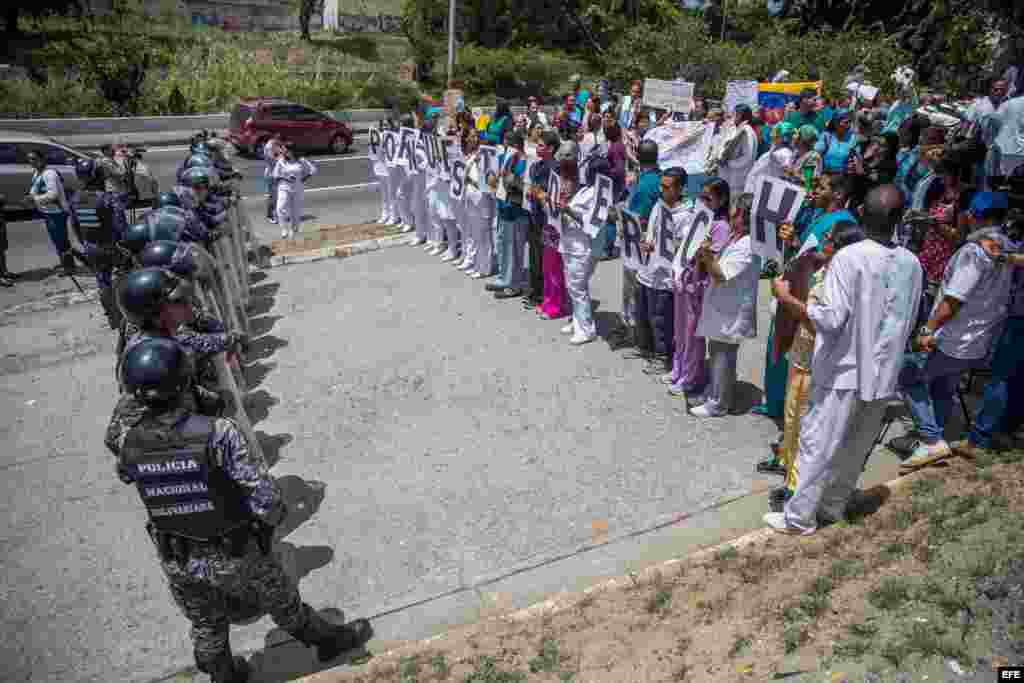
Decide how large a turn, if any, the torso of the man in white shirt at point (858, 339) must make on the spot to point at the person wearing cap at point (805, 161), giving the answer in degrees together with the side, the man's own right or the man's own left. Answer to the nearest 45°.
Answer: approximately 45° to the man's own right

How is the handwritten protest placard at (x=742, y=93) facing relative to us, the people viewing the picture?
facing the viewer

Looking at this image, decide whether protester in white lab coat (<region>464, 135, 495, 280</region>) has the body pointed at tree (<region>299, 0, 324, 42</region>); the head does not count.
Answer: no

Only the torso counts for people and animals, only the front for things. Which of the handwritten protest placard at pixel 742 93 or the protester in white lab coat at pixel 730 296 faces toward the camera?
the handwritten protest placard

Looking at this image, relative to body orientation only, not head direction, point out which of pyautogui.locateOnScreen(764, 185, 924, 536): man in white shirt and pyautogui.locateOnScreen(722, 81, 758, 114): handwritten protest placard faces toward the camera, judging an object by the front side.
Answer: the handwritten protest placard

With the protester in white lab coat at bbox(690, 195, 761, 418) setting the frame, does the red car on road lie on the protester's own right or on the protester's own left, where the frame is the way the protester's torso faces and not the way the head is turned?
on the protester's own right

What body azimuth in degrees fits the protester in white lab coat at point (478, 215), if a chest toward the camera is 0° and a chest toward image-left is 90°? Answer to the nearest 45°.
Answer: approximately 45°

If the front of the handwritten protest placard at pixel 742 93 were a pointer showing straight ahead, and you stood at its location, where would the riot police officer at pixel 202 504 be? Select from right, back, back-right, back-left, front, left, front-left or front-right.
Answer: front

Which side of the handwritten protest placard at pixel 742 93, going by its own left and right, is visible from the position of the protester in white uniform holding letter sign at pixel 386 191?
right

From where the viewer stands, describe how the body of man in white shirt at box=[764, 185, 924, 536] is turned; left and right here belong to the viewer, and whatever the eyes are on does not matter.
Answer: facing away from the viewer and to the left of the viewer

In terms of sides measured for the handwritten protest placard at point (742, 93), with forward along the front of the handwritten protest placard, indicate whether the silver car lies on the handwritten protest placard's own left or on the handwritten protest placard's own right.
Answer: on the handwritten protest placard's own right

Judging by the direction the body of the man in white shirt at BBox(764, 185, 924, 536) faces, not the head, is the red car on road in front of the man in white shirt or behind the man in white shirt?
in front

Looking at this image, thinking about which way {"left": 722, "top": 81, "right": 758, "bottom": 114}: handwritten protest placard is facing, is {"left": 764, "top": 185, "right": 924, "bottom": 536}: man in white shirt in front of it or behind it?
in front
